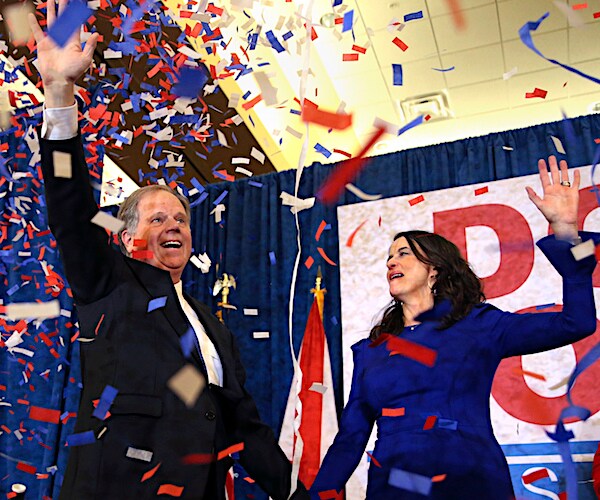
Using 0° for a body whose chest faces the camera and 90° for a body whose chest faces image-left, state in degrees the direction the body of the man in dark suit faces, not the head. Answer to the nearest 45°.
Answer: approximately 315°

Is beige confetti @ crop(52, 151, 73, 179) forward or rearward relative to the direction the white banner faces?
forward

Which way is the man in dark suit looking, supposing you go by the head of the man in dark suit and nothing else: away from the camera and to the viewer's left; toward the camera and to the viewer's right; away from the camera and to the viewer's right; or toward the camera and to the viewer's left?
toward the camera and to the viewer's right

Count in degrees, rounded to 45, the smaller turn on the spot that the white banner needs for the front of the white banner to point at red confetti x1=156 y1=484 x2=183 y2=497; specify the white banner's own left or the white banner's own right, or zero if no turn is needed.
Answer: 0° — it already faces it

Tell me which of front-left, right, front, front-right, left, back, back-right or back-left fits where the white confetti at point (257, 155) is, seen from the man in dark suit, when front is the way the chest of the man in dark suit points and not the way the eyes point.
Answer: back-left

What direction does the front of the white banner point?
toward the camera

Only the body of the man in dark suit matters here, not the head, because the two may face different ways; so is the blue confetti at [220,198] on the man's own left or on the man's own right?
on the man's own left

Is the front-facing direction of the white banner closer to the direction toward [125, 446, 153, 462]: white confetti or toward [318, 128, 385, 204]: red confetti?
the white confetti

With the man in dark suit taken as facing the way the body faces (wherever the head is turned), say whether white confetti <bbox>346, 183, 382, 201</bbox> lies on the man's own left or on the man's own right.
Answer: on the man's own left

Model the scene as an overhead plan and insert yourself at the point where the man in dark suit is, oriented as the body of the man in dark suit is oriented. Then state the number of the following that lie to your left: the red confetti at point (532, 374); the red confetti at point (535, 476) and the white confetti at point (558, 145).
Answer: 3

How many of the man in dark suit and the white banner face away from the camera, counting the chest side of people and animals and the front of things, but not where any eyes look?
0

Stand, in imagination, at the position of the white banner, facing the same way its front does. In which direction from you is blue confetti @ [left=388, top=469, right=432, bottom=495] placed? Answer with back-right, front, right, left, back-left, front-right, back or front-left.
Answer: front
